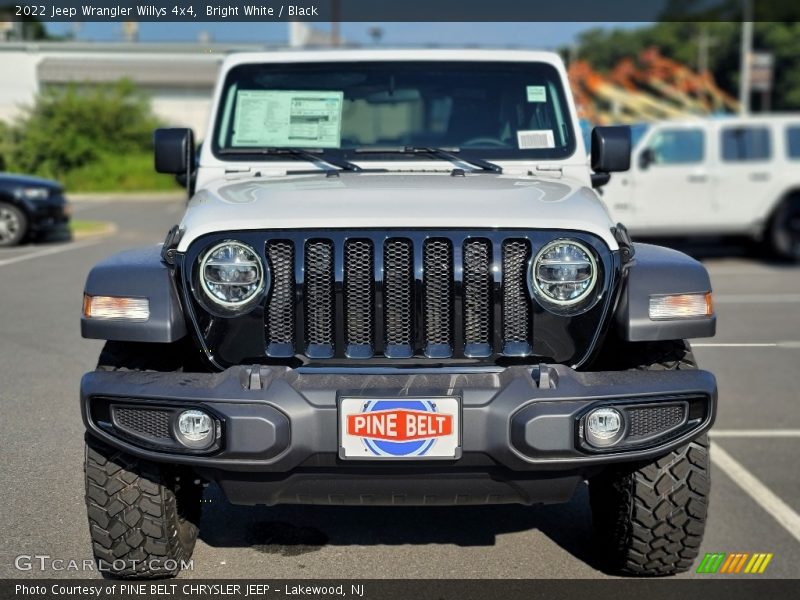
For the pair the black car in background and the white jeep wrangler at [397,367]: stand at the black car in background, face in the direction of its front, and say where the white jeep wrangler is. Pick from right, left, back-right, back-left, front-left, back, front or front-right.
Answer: front-right

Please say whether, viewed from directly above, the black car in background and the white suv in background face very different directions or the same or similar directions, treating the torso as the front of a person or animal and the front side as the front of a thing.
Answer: very different directions

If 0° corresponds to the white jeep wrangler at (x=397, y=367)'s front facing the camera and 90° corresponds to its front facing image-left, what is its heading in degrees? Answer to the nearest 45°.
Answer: approximately 0°

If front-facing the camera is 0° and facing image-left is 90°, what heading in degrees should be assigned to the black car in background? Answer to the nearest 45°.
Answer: approximately 315°

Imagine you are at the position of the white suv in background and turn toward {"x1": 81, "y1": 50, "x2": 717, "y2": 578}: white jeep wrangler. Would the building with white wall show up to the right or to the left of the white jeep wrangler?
right

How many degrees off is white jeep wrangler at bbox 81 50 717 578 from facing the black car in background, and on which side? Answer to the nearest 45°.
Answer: approximately 135° to its right

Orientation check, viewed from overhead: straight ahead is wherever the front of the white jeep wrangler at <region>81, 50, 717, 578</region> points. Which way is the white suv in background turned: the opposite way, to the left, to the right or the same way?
to the right

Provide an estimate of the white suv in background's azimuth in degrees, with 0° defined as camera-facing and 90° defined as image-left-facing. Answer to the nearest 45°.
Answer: approximately 90°

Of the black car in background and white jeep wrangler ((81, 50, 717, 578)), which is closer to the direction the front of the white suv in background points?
the black car in background

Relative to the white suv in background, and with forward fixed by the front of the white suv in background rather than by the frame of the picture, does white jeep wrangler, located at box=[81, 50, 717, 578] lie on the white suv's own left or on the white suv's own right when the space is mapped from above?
on the white suv's own left

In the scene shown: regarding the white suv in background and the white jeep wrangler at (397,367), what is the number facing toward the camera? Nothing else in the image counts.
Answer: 1
